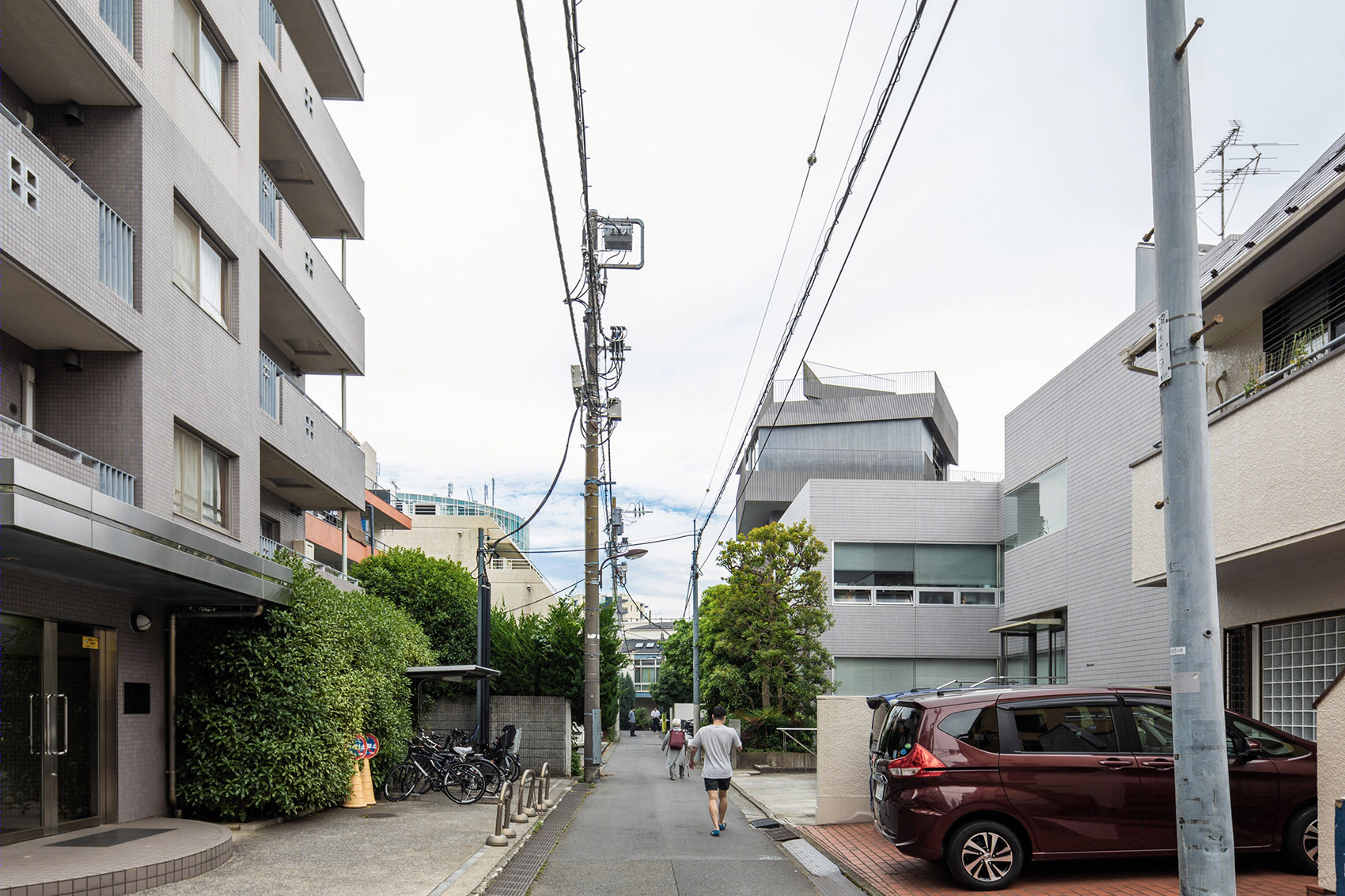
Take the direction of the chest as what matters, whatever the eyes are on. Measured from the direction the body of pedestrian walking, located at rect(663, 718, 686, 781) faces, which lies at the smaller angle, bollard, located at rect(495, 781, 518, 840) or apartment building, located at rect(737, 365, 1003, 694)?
the apartment building

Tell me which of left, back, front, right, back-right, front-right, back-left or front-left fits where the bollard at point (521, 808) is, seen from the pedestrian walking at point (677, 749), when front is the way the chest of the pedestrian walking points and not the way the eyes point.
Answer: back

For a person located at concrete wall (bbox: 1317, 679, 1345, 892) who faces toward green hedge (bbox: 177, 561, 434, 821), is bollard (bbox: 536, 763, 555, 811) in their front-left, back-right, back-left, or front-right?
front-right

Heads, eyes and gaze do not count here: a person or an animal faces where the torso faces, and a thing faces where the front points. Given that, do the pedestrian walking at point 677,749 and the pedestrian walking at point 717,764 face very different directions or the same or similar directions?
same or similar directions

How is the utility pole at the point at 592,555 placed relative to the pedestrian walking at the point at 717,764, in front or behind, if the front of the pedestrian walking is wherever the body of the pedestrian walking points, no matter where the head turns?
in front

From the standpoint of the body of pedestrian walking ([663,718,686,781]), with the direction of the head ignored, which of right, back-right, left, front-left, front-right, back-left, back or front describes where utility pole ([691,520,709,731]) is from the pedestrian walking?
front

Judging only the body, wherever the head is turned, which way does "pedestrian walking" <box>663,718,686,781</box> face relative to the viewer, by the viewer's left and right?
facing away from the viewer

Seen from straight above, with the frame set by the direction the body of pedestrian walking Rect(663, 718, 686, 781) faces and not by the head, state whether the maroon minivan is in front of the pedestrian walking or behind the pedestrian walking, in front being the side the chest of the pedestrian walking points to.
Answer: behind

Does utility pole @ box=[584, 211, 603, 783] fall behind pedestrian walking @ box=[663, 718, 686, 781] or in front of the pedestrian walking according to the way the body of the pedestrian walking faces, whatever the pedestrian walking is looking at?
behind

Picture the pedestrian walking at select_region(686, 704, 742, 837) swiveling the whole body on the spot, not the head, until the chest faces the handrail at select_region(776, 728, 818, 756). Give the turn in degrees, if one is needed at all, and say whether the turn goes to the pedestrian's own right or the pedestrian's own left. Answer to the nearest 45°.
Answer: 0° — they already face it

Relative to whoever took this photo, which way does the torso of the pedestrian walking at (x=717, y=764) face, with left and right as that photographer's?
facing away from the viewer
